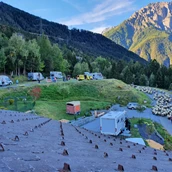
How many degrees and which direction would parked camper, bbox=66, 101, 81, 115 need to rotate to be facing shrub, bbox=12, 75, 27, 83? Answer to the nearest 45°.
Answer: approximately 90° to its right

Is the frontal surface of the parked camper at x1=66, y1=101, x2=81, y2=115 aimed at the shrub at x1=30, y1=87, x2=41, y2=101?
no

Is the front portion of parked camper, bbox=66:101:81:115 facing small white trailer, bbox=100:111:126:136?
no

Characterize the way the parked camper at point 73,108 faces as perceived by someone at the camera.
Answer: facing the viewer and to the left of the viewer
